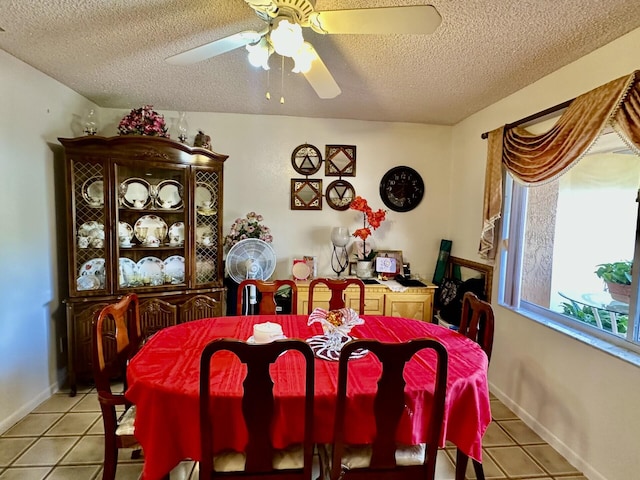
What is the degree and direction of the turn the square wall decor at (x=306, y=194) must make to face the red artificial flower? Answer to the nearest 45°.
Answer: approximately 90° to its left

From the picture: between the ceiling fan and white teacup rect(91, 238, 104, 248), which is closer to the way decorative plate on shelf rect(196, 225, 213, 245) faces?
the ceiling fan

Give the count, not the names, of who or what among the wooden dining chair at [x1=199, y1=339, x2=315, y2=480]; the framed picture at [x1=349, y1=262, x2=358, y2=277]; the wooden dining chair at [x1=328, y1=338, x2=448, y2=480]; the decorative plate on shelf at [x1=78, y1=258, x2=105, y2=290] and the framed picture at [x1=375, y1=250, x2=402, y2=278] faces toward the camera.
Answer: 3

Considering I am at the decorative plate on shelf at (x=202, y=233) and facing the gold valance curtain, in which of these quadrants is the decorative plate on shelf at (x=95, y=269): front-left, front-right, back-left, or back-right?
back-right

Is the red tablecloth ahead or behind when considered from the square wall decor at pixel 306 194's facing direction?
ahead

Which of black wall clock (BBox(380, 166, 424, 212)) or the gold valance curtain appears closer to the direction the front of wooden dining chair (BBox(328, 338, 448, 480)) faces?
the black wall clock

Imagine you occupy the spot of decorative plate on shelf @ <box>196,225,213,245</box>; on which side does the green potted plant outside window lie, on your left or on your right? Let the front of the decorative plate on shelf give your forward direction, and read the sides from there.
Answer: on your left

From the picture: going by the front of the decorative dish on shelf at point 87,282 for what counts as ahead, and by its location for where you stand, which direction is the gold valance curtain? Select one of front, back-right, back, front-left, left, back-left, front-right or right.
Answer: front-left

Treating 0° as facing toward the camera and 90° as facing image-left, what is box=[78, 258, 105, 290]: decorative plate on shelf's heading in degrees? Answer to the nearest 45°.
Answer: approximately 0°

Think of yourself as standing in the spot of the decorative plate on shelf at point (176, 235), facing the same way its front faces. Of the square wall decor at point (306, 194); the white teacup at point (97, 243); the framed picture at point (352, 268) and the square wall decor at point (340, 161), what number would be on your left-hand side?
3

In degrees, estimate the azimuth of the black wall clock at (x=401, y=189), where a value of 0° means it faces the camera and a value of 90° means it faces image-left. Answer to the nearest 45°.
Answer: approximately 0°
